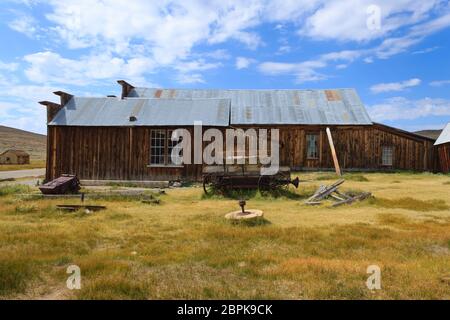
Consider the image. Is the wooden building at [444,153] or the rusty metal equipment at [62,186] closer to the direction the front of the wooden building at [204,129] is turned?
the rusty metal equipment

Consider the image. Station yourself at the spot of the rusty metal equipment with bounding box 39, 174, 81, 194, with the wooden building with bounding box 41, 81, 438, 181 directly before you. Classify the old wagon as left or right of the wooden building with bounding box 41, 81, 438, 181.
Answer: right

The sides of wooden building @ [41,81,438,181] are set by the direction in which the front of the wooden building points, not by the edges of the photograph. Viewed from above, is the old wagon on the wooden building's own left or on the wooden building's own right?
on the wooden building's own left

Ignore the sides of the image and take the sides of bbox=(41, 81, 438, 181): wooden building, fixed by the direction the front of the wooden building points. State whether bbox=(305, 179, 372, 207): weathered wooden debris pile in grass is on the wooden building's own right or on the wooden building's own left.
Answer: on the wooden building's own left
